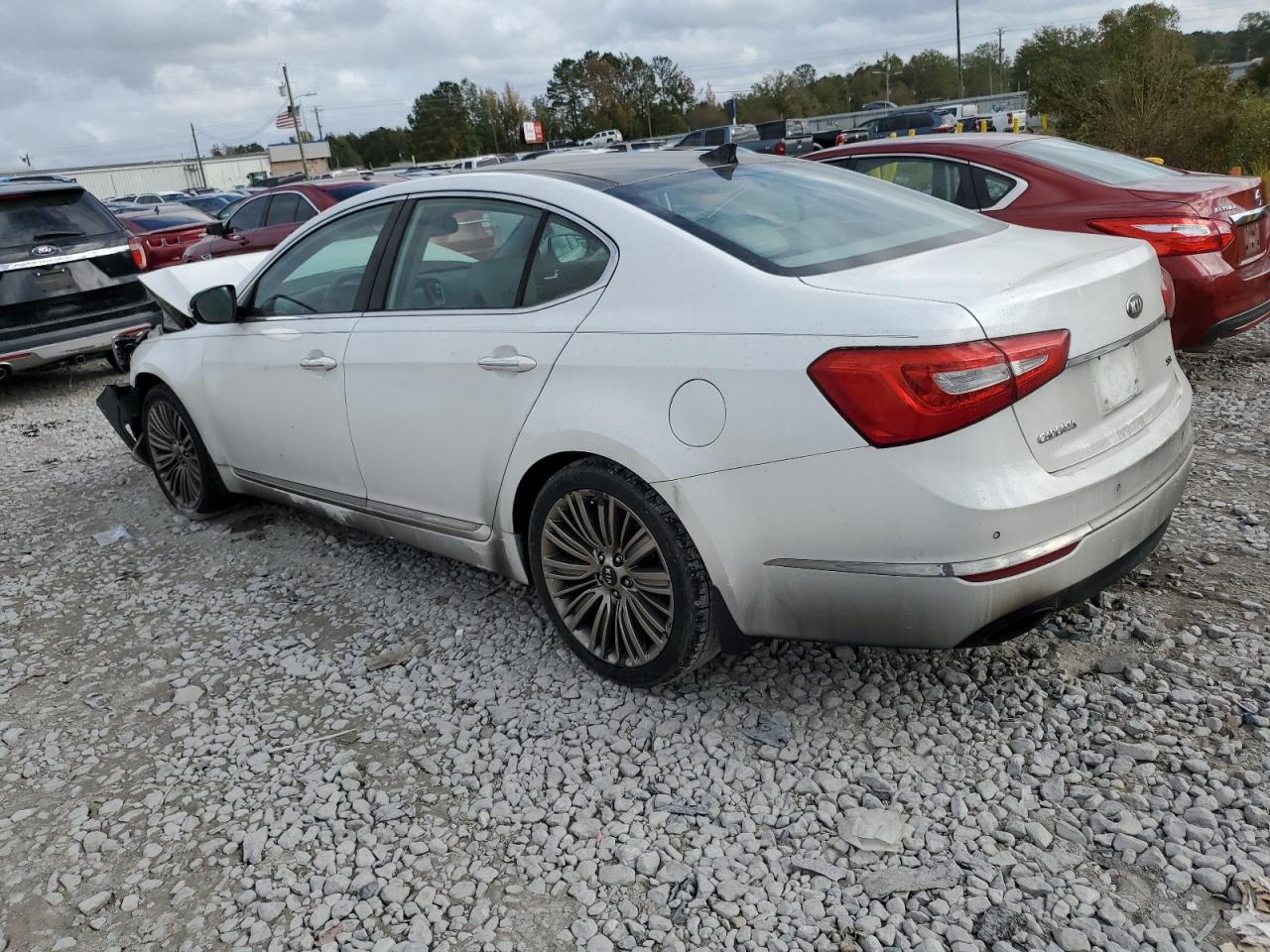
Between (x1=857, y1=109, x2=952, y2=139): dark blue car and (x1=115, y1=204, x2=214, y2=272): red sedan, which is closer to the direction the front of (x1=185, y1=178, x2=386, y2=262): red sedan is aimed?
the red sedan

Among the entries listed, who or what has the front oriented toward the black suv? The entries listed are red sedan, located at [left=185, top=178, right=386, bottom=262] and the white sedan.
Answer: the white sedan

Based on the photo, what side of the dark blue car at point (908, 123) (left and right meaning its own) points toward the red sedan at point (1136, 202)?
left

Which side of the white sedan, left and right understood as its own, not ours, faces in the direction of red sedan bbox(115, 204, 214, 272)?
front

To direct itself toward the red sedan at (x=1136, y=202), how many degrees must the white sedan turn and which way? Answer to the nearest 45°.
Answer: approximately 90° to its right

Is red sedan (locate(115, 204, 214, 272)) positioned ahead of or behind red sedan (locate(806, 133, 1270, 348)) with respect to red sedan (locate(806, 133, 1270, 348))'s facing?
ahead

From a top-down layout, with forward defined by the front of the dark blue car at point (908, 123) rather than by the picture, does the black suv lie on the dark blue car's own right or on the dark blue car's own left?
on the dark blue car's own left

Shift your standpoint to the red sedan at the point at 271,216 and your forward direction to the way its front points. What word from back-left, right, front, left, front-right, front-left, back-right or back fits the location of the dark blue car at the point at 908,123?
right

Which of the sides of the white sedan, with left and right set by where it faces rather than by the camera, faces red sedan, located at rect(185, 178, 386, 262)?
front

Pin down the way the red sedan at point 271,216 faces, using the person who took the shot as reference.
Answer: facing away from the viewer and to the left of the viewer

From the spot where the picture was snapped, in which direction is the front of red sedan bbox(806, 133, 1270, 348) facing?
facing away from the viewer and to the left of the viewer

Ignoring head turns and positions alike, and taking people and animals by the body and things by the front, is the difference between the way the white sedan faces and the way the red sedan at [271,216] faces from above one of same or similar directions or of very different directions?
same or similar directions

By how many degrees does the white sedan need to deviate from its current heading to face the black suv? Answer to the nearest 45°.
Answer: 0° — it already faces it

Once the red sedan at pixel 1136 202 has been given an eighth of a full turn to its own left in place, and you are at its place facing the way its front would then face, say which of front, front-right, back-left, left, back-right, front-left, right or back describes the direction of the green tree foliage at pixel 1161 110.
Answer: right

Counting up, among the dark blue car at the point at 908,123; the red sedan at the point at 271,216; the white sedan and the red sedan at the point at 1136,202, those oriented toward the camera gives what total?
0

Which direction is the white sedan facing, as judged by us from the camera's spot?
facing away from the viewer and to the left of the viewer

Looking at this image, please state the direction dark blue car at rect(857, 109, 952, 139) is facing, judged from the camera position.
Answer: facing to the left of the viewer

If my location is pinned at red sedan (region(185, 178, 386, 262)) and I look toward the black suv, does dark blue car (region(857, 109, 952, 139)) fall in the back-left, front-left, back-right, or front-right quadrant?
back-left

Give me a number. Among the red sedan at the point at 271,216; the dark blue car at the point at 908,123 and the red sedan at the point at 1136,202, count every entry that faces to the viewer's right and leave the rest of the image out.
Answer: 0
